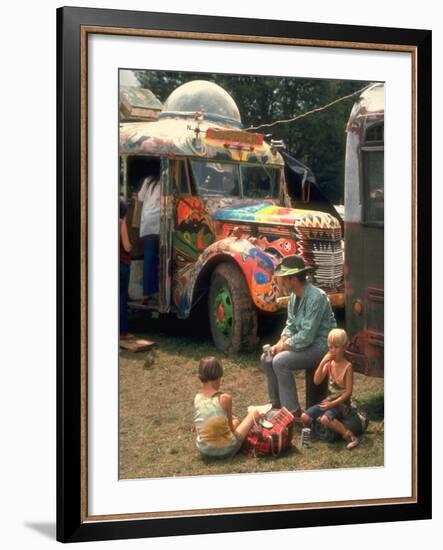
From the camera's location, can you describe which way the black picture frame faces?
facing the viewer and to the right of the viewer
